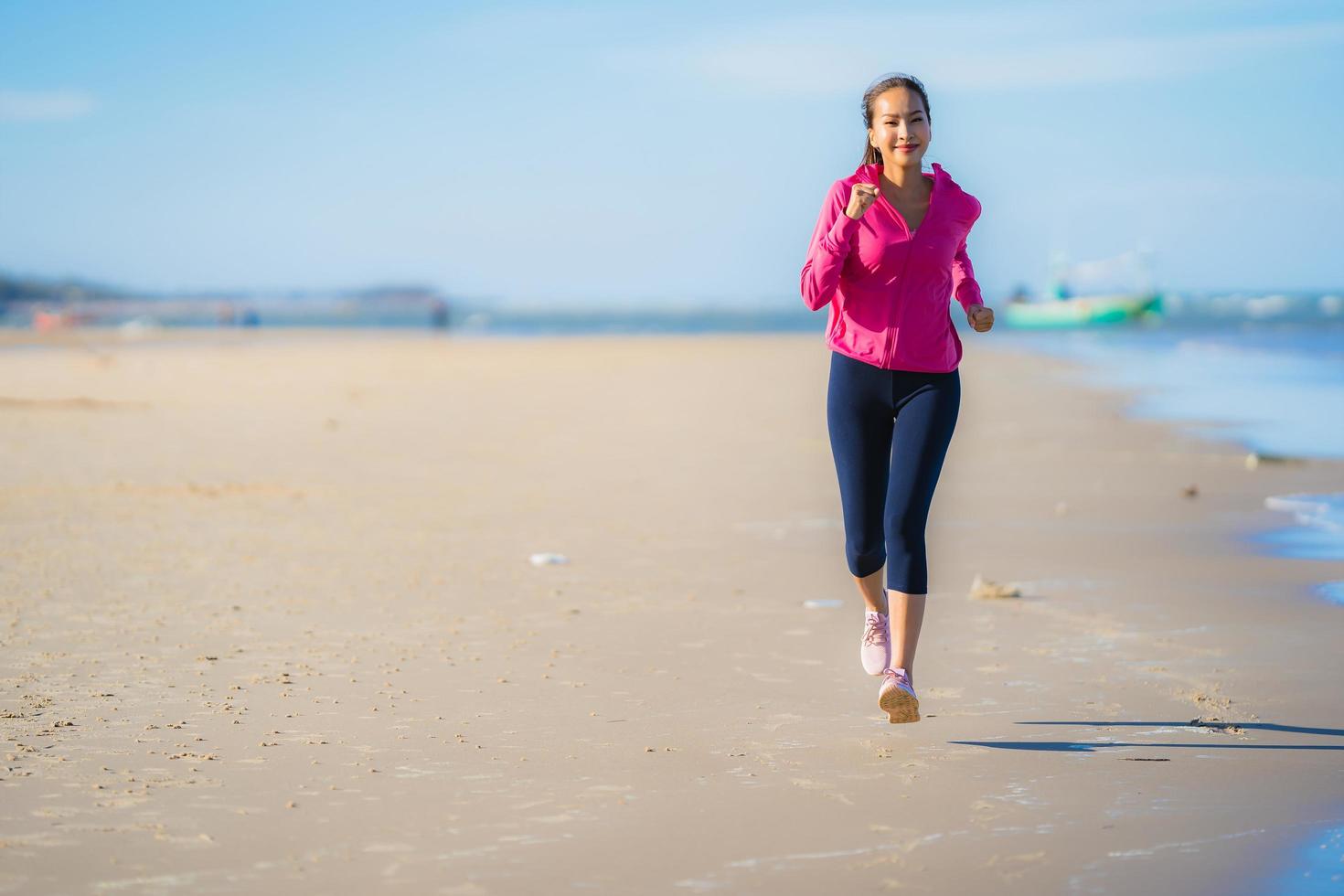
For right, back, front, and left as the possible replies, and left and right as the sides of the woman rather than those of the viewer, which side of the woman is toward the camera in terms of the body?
front

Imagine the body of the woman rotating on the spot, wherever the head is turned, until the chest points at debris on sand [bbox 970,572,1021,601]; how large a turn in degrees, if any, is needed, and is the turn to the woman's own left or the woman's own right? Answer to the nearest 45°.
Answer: approximately 180°
